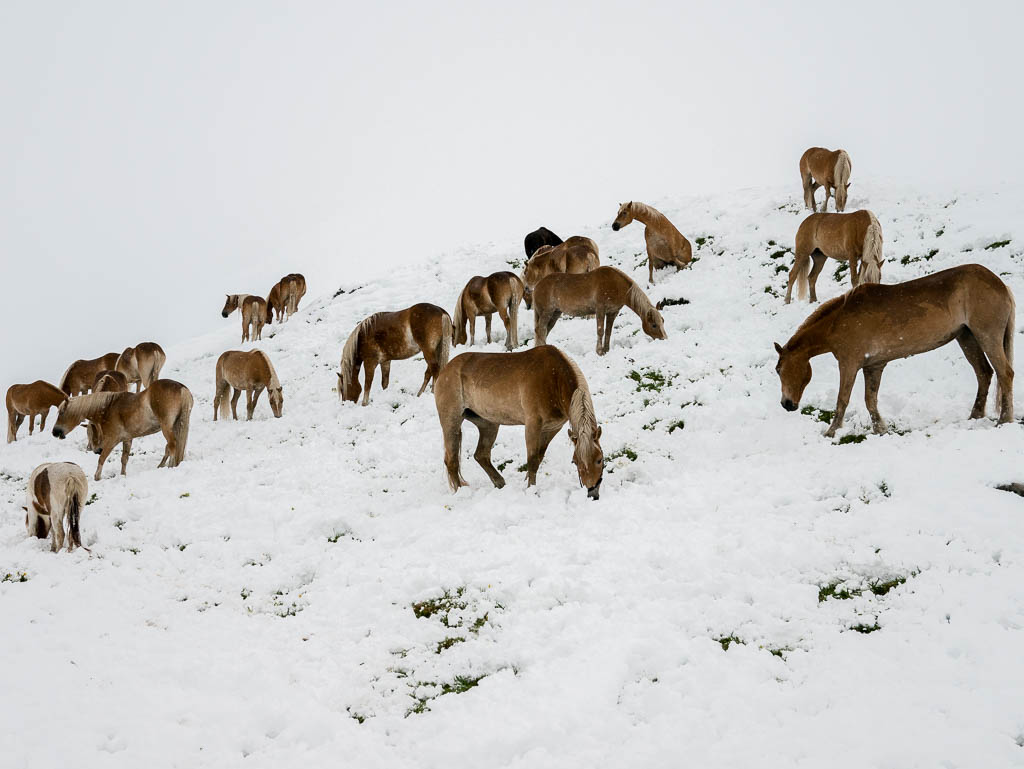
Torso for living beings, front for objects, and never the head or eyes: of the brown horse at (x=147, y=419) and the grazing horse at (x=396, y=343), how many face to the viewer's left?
2

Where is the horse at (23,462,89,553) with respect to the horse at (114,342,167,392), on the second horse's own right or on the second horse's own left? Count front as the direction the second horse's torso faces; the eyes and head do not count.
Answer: on the second horse's own left

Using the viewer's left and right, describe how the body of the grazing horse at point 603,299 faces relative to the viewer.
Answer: facing to the right of the viewer

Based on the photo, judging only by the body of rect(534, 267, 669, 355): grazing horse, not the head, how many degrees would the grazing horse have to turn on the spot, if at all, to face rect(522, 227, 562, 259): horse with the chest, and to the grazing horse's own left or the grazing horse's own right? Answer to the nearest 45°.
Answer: approximately 90° to the grazing horse's own left

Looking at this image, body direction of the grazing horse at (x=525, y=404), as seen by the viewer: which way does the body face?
to the viewer's right

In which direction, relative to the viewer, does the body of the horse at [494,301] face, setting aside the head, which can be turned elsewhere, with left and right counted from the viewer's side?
facing away from the viewer and to the left of the viewer

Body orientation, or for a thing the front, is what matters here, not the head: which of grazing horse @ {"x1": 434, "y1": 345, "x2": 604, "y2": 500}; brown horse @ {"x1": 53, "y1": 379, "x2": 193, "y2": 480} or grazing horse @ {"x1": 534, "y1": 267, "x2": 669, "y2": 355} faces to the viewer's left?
the brown horse

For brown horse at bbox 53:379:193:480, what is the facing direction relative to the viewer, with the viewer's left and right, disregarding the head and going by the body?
facing to the left of the viewer

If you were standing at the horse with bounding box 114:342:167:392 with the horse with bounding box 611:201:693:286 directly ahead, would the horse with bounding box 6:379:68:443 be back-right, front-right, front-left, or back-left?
back-right

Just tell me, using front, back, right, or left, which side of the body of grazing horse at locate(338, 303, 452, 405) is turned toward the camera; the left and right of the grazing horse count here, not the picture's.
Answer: left

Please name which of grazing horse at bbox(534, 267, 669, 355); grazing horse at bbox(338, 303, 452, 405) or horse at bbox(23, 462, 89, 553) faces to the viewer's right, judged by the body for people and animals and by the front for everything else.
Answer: grazing horse at bbox(534, 267, 669, 355)
